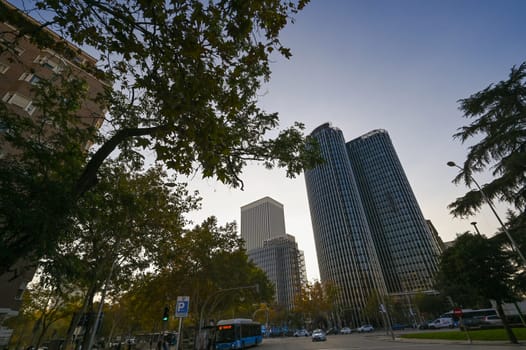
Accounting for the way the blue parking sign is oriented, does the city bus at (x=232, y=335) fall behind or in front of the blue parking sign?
behind

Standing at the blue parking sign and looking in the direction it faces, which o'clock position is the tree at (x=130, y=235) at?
The tree is roughly at 4 o'clock from the blue parking sign.

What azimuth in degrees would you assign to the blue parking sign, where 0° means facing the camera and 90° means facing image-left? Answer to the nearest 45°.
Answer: approximately 0°

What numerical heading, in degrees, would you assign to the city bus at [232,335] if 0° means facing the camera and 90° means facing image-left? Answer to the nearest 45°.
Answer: approximately 45°

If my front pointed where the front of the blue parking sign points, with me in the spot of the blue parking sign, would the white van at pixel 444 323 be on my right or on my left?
on my left

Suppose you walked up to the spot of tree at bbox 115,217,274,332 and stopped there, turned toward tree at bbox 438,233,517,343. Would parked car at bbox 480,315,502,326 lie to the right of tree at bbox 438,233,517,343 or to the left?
left

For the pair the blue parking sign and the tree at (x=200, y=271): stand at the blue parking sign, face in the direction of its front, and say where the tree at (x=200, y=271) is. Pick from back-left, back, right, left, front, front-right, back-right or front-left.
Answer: back

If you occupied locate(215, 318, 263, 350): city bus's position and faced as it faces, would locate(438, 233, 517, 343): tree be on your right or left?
on your left
